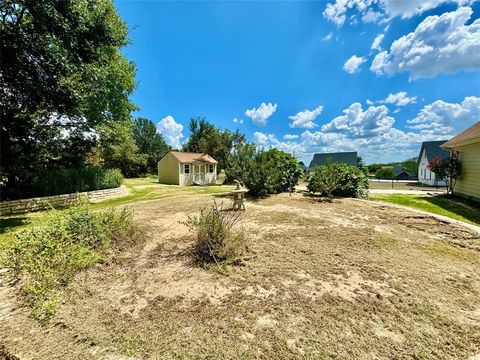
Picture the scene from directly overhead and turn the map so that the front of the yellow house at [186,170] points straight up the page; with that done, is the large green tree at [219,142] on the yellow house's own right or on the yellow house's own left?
on the yellow house's own left

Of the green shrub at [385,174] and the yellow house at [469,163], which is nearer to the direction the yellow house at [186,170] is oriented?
the yellow house

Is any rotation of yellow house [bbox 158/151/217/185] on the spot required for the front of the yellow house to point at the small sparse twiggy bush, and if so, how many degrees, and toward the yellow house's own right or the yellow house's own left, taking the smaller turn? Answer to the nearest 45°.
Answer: approximately 45° to the yellow house's own right

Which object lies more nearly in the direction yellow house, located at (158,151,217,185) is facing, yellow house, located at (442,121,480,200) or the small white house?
the yellow house

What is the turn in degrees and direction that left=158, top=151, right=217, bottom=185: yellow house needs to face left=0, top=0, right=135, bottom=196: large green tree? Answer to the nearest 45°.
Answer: approximately 45° to its right

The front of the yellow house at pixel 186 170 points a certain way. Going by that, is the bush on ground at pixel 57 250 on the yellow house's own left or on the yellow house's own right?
on the yellow house's own right

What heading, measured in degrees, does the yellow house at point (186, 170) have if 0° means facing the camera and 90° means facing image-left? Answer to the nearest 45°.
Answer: approximately 315°
